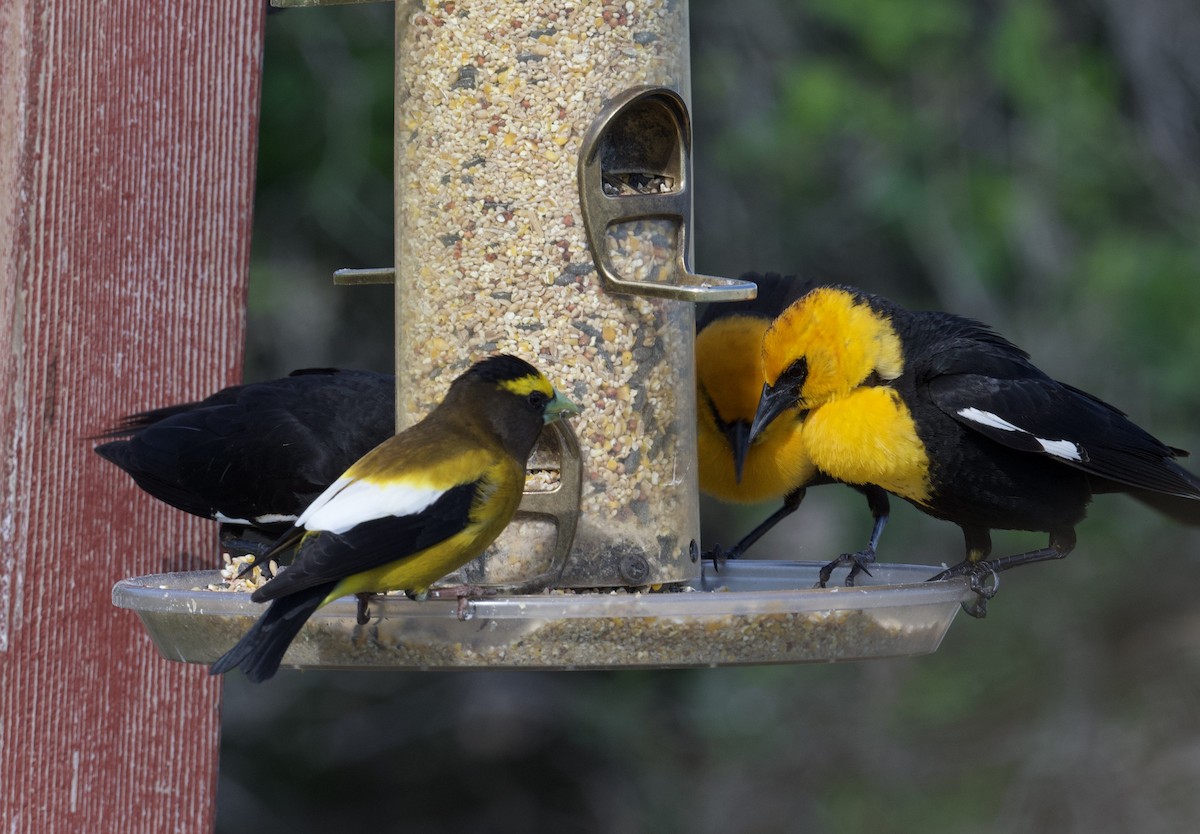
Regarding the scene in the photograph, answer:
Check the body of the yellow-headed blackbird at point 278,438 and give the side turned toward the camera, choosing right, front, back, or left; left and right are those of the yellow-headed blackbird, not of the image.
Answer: right

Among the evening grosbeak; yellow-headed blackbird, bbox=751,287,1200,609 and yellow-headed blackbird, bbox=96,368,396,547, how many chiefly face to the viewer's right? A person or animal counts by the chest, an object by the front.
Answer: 2

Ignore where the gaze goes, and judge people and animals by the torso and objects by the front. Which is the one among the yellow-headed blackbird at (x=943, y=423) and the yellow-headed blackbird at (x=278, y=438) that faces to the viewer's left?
the yellow-headed blackbird at (x=943, y=423)

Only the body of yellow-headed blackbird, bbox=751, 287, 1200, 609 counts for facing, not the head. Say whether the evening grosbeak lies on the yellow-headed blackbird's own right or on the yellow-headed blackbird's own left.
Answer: on the yellow-headed blackbird's own left

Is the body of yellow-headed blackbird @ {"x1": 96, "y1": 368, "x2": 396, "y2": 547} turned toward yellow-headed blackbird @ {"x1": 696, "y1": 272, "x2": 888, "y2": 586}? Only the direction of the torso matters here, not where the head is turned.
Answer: yes

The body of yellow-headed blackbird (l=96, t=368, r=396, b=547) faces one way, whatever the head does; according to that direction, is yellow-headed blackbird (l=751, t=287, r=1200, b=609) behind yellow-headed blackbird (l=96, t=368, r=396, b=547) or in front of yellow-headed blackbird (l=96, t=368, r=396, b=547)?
in front

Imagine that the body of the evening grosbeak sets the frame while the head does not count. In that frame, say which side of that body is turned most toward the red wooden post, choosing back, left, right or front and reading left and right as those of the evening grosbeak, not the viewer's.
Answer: back

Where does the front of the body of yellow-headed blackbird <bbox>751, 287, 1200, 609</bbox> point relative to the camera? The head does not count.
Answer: to the viewer's left

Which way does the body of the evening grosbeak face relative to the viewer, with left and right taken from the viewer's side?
facing to the right of the viewer

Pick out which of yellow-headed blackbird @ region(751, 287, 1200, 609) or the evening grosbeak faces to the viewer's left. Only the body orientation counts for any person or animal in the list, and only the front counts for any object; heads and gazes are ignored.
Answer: the yellow-headed blackbird

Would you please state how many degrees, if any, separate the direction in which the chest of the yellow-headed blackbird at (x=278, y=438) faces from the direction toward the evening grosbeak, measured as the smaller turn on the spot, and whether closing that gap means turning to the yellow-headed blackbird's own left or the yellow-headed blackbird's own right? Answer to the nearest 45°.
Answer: approximately 90° to the yellow-headed blackbird's own right

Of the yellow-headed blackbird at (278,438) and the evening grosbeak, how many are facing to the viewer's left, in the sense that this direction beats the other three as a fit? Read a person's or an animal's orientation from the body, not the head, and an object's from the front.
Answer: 0
